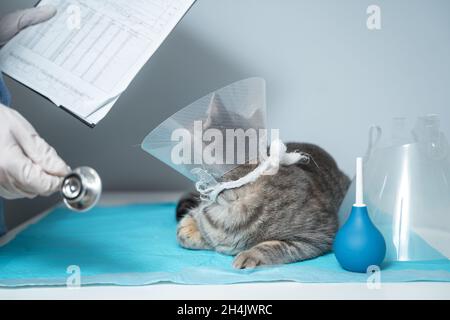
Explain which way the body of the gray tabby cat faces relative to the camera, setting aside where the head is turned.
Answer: to the viewer's left
